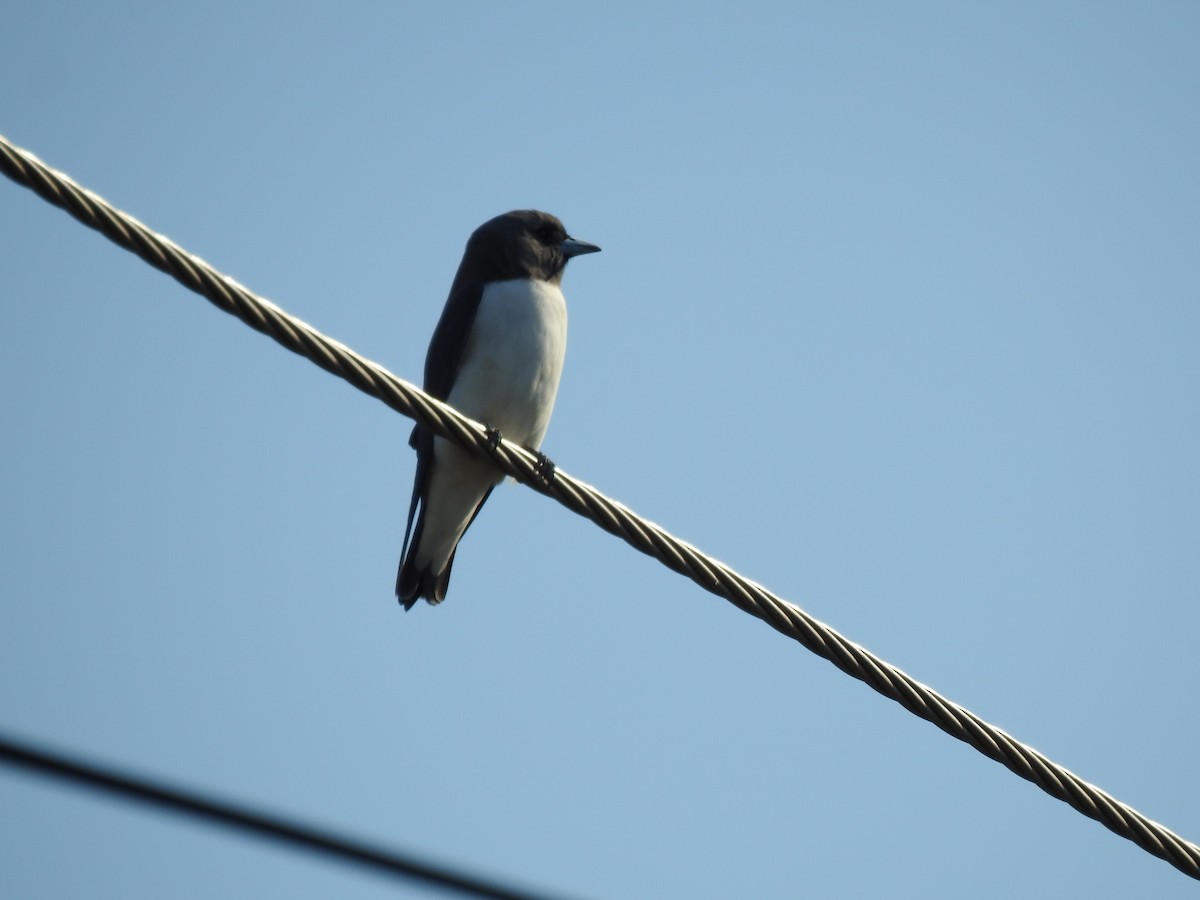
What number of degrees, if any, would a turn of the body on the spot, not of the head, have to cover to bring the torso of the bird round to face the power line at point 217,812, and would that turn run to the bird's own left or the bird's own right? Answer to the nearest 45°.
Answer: approximately 45° to the bird's own right

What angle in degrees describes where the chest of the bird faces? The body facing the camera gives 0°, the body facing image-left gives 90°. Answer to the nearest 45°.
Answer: approximately 315°
